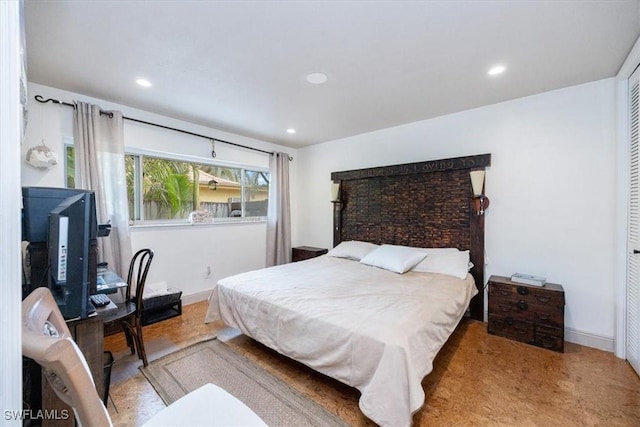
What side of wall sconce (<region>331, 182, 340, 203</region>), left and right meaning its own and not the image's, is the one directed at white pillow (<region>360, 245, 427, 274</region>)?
left

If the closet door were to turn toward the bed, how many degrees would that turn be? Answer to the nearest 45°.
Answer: approximately 45° to its left

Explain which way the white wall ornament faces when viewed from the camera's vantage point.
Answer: facing the viewer and to the right of the viewer

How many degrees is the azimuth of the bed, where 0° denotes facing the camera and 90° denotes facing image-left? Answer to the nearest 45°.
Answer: approximately 45°

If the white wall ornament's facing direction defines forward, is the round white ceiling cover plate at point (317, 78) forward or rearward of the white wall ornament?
forward

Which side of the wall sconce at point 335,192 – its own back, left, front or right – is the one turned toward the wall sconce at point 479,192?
left

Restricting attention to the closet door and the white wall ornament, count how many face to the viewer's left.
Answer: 1

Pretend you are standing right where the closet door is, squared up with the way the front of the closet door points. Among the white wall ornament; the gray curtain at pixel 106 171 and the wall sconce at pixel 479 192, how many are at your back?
0

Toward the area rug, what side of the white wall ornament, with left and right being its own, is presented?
front

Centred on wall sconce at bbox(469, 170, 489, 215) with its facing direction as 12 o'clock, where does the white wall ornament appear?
The white wall ornament is roughly at 12 o'clock from the wall sconce.

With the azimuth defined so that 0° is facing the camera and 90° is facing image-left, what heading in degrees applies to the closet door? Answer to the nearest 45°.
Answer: approximately 90°

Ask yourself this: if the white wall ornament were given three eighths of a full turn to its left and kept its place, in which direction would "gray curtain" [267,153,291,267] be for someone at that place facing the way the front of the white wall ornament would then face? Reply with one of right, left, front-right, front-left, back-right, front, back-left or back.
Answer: right

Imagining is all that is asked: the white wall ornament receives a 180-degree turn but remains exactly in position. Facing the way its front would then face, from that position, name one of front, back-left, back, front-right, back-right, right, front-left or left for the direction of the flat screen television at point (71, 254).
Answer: back-left

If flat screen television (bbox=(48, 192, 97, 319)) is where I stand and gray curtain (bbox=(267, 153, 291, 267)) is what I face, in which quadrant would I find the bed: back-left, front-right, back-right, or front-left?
front-right

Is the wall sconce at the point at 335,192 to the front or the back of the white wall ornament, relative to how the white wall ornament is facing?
to the front

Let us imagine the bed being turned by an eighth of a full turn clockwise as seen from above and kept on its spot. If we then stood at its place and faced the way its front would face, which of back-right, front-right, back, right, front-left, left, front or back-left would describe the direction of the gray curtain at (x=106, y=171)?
front

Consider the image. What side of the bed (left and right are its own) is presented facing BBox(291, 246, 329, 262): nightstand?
right
